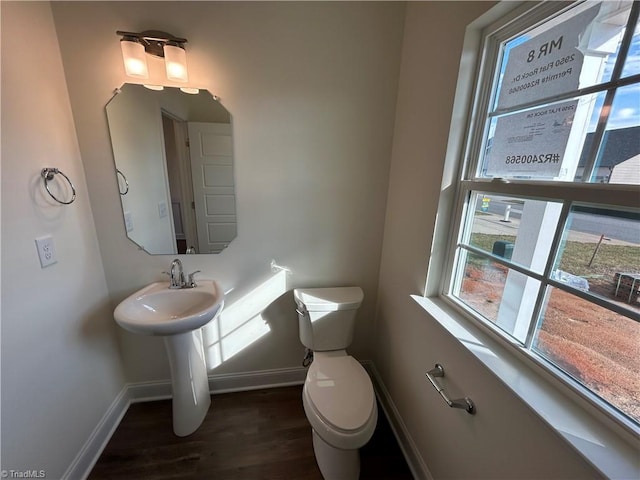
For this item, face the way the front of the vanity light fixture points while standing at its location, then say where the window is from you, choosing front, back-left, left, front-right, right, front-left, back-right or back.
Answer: front-left

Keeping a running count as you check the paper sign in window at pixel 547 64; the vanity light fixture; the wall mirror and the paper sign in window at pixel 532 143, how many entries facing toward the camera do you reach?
2

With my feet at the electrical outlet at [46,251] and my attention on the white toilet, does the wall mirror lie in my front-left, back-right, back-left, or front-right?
front-left

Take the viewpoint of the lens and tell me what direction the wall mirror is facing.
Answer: facing the viewer

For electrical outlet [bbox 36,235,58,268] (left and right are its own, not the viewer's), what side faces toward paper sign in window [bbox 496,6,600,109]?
front

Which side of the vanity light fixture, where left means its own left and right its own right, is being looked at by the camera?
front

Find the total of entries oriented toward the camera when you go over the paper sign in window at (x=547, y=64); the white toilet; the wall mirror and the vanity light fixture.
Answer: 3

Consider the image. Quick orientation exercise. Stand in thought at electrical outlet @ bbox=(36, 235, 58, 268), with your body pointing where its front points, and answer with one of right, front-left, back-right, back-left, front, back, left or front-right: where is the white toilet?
front

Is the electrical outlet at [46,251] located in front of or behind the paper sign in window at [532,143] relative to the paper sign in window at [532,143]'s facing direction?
behind

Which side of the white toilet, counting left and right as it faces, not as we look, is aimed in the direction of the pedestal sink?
right

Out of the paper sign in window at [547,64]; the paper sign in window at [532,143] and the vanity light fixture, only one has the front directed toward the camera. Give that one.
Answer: the vanity light fixture

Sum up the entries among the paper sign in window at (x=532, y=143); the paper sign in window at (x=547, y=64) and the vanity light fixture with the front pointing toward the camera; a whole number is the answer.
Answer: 1
